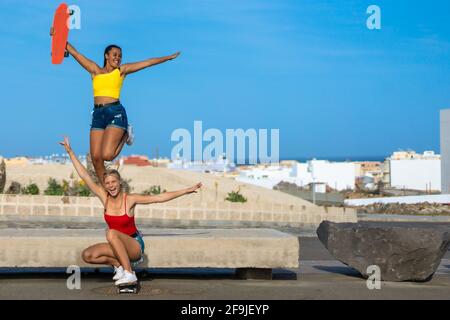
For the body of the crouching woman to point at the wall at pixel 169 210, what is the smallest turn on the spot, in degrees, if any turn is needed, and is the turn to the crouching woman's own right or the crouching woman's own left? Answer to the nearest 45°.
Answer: approximately 135° to the crouching woman's own right

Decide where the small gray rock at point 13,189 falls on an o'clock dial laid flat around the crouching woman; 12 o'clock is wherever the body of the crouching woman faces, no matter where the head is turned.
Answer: The small gray rock is roughly at 4 o'clock from the crouching woman.

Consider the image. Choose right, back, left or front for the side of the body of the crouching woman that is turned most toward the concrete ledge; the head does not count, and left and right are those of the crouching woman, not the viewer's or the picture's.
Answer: back

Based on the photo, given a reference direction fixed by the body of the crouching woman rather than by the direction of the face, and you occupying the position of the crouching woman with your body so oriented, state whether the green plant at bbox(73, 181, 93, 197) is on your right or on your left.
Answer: on your right

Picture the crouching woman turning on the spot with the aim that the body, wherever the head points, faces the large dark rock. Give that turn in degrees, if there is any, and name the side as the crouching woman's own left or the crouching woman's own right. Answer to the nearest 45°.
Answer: approximately 135° to the crouching woman's own left
